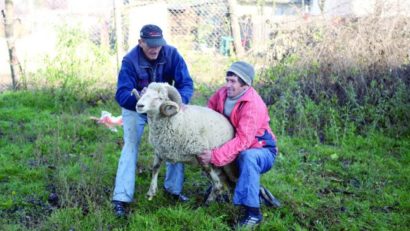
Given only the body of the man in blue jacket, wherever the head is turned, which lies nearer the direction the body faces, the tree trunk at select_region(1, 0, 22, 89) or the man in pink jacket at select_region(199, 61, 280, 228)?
the man in pink jacket

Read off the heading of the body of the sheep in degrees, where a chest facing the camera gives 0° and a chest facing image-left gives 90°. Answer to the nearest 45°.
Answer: approximately 90°

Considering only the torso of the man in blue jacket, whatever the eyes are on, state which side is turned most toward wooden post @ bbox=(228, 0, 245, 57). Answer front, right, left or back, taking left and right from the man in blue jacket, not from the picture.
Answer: back

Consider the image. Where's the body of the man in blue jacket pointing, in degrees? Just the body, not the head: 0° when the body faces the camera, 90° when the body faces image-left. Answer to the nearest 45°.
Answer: approximately 0°

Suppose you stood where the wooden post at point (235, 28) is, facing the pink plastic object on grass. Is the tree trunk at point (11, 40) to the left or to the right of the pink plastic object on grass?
right
